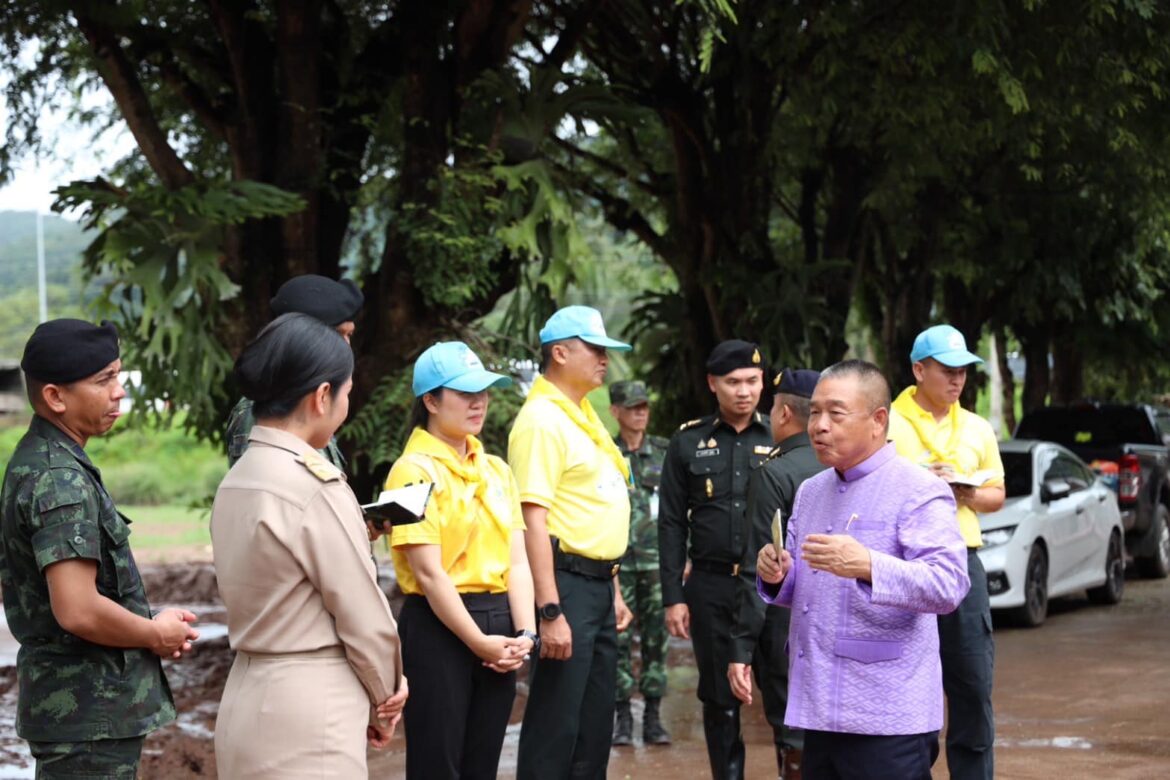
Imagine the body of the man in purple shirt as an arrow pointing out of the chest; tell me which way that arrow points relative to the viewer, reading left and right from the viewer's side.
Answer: facing the viewer and to the left of the viewer

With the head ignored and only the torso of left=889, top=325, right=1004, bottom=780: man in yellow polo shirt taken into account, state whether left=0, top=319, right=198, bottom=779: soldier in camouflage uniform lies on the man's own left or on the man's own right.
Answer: on the man's own right

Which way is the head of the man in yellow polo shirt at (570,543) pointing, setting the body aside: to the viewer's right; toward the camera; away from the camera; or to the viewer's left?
to the viewer's right

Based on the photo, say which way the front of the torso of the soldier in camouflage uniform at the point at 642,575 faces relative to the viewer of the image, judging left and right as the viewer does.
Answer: facing the viewer

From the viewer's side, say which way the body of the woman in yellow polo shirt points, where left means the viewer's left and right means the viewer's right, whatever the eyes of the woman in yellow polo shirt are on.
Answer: facing the viewer and to the right of the viewer

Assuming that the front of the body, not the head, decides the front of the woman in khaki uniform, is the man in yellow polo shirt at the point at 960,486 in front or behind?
in front

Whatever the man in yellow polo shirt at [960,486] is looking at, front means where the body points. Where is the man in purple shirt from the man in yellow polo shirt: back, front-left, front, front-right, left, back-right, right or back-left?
front-right

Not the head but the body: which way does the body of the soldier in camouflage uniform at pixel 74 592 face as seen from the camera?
to the viewer's right

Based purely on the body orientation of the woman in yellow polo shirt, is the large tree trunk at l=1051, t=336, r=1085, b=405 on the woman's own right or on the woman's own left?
on the woman's own left
